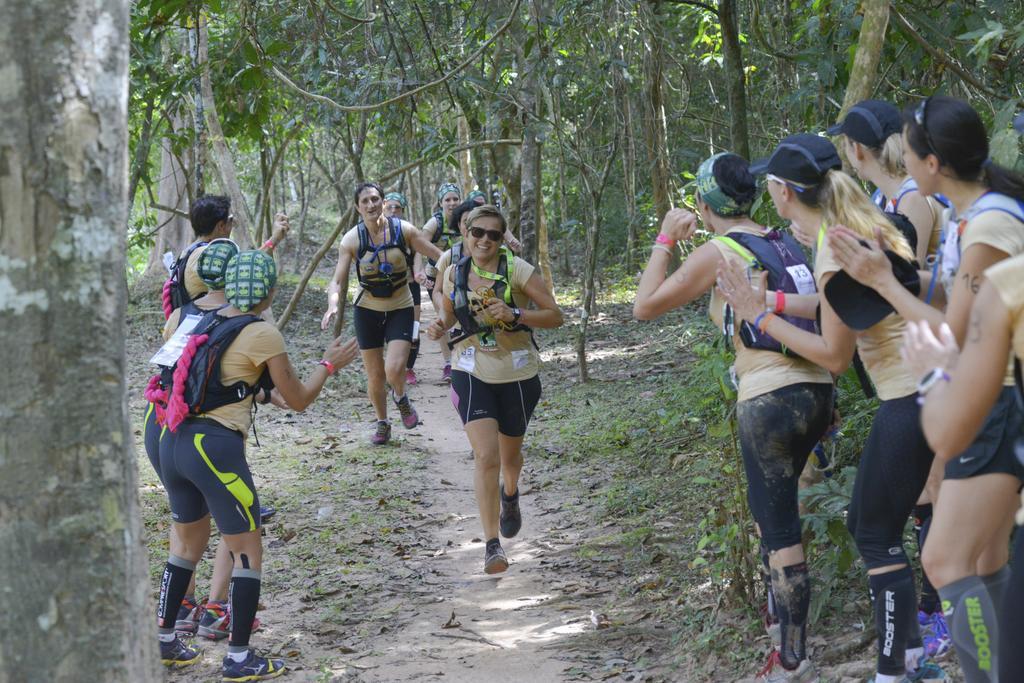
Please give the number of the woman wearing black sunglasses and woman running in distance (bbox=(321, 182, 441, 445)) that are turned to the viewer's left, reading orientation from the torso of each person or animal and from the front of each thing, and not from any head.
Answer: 0

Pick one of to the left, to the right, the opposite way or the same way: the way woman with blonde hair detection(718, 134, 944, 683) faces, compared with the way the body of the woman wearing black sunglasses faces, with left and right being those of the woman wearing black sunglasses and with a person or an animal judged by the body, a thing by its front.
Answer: to the right

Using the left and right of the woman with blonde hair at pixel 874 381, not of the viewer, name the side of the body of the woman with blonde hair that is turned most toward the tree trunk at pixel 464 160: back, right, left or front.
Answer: right

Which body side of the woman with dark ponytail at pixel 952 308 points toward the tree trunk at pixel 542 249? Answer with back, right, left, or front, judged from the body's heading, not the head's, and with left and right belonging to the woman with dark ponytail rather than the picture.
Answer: right

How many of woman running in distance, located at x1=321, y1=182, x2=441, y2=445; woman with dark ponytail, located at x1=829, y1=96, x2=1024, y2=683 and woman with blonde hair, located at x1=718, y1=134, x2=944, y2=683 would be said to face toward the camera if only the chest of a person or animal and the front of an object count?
1

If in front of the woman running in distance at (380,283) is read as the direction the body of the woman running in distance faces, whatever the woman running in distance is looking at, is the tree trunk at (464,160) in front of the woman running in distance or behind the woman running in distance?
behind

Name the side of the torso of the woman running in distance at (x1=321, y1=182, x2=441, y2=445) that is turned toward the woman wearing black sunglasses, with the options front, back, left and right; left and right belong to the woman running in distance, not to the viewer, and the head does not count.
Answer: front

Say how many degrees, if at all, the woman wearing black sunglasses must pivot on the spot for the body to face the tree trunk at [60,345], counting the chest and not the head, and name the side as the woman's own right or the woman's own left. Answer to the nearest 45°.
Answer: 0° — they already face it

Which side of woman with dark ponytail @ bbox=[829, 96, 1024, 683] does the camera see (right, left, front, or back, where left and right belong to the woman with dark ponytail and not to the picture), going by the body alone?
left

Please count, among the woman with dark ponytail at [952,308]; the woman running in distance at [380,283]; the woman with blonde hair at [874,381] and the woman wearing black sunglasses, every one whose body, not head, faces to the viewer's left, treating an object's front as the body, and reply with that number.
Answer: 2
